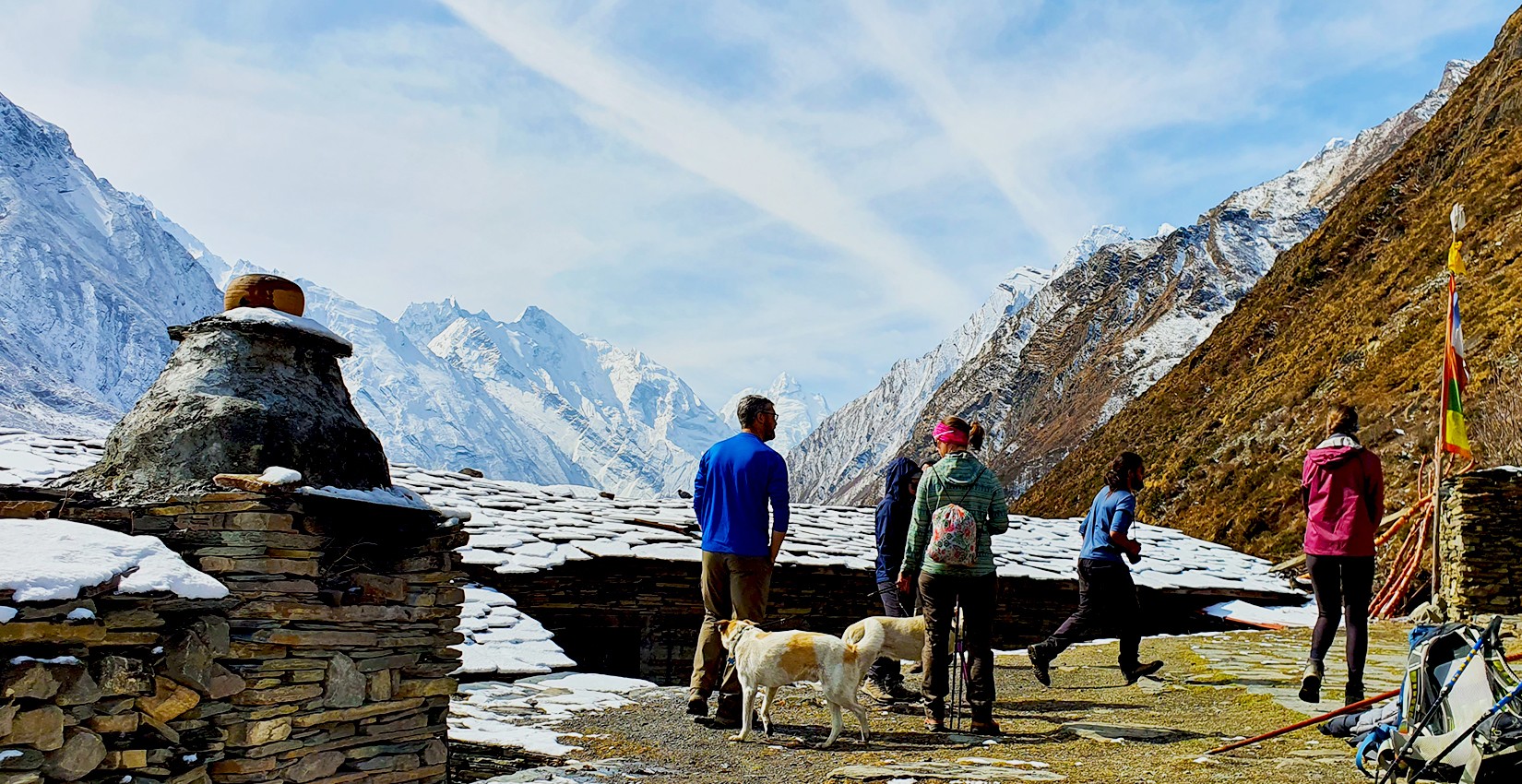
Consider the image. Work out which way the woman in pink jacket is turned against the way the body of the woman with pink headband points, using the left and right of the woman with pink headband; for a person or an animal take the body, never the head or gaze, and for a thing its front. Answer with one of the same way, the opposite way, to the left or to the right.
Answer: the same way

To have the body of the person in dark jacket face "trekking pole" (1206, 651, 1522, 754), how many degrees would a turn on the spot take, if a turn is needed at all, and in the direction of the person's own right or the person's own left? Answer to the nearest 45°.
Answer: approximately 45° to the person's own right

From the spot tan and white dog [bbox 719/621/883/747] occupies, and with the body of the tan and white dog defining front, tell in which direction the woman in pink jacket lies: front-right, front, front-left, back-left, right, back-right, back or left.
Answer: back

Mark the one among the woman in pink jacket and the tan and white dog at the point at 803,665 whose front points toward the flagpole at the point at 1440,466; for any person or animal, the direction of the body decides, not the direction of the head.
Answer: the woman in pink jacket

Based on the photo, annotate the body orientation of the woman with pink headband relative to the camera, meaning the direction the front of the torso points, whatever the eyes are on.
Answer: away from the camera

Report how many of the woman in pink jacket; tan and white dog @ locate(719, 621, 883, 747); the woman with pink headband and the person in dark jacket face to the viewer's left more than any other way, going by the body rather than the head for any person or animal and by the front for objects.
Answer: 1

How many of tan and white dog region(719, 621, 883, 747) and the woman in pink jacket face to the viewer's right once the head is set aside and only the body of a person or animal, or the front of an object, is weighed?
0

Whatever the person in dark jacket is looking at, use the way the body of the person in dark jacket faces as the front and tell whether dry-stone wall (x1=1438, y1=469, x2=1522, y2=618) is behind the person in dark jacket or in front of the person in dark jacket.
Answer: in front

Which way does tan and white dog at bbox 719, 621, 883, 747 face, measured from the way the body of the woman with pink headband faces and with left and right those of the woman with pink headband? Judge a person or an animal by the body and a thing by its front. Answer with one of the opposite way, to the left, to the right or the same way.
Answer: to the left

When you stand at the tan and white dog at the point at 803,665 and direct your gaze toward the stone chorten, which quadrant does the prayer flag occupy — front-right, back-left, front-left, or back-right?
back-right

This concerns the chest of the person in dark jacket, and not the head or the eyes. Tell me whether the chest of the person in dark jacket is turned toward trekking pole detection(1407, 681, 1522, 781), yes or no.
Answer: no

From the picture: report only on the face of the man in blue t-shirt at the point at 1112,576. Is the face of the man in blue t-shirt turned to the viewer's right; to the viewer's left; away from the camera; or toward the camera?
to the viewer's right

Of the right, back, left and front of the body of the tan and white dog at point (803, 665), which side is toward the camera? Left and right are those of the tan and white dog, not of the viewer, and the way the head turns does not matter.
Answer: left
